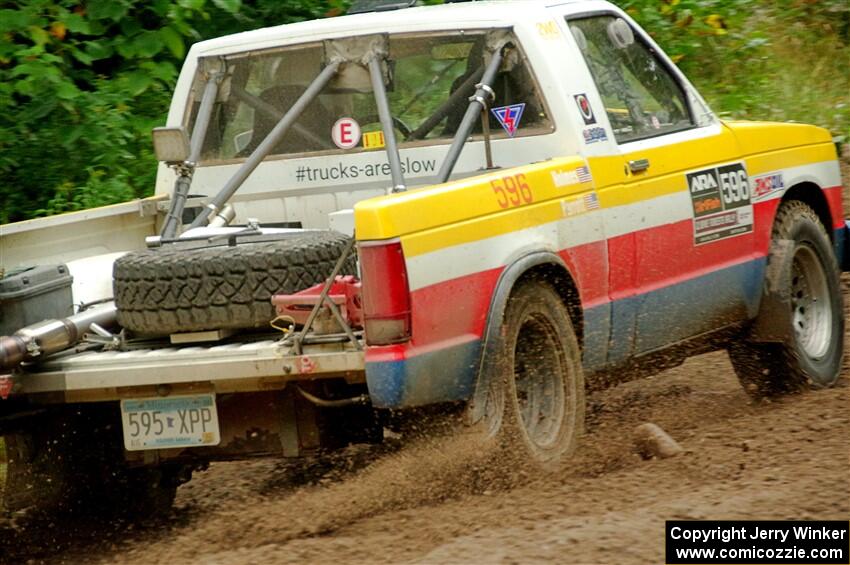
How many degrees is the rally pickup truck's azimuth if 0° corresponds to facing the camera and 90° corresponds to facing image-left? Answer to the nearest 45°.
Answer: approximately 225°
